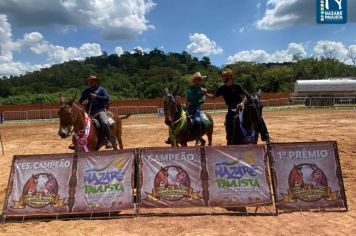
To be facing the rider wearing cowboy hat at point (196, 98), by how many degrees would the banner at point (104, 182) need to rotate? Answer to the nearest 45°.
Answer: approximately 135° to its left

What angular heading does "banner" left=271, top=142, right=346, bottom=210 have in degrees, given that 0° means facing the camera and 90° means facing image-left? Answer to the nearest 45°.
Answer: approximately 0°

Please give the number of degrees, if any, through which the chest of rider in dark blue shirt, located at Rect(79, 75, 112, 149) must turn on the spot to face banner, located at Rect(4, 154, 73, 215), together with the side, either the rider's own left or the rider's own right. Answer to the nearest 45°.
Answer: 0° — they already face it

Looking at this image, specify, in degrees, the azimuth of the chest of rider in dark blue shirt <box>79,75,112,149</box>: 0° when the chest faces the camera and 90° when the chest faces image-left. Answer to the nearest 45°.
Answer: approximately 45°

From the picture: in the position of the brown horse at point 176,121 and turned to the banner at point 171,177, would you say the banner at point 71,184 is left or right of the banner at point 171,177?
right

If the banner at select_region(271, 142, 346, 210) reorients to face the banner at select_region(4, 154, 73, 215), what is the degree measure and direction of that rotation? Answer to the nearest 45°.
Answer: approximately 90° to its right

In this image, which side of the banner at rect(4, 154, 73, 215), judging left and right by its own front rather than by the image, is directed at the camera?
front

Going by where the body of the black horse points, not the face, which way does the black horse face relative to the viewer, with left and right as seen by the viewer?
facing the viewer and to the right of the viewer

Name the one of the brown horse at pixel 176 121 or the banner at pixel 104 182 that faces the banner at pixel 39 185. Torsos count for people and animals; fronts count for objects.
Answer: the brown horse

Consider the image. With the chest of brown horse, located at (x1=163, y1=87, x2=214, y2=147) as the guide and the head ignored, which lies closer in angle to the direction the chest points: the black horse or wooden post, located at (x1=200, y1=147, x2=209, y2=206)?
the wooden post

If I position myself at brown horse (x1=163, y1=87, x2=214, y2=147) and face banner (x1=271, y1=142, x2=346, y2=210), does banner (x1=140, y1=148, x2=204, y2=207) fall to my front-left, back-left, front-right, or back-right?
front-right

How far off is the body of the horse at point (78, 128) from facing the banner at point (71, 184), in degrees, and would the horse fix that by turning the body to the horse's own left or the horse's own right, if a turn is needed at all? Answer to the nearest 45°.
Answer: approximately 45° to the horse's own left

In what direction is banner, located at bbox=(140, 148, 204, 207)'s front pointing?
toward the camera

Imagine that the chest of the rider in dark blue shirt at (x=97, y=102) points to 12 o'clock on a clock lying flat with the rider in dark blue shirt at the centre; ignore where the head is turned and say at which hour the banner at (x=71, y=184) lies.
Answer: The banner is roughly at 11 o'clock from the rider in dark blue shirt.

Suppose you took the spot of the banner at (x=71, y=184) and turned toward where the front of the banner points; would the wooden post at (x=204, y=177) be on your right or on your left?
on your left
